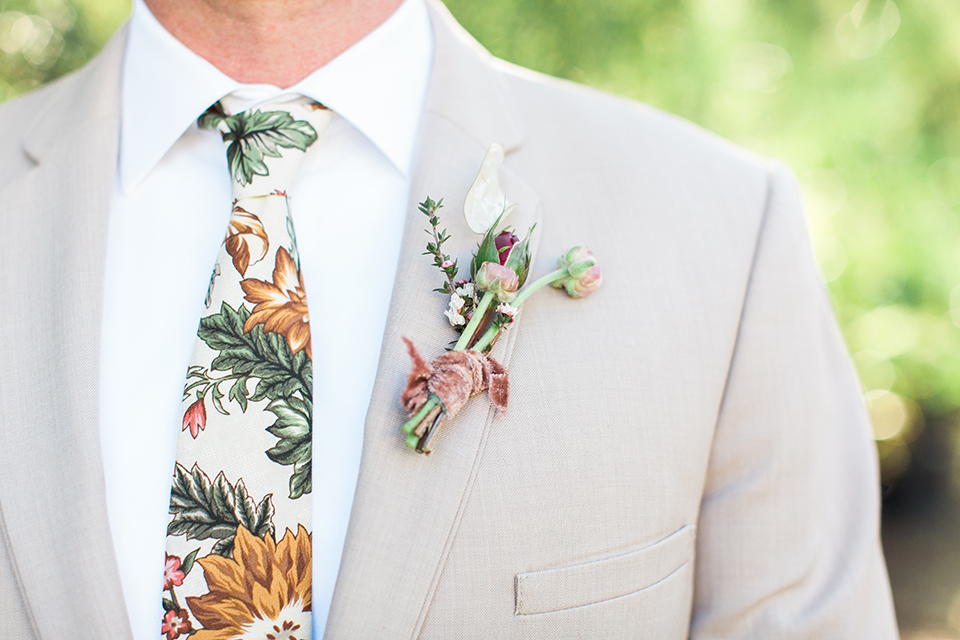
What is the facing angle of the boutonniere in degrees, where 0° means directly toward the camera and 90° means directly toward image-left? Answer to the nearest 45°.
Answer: approximately 0°
